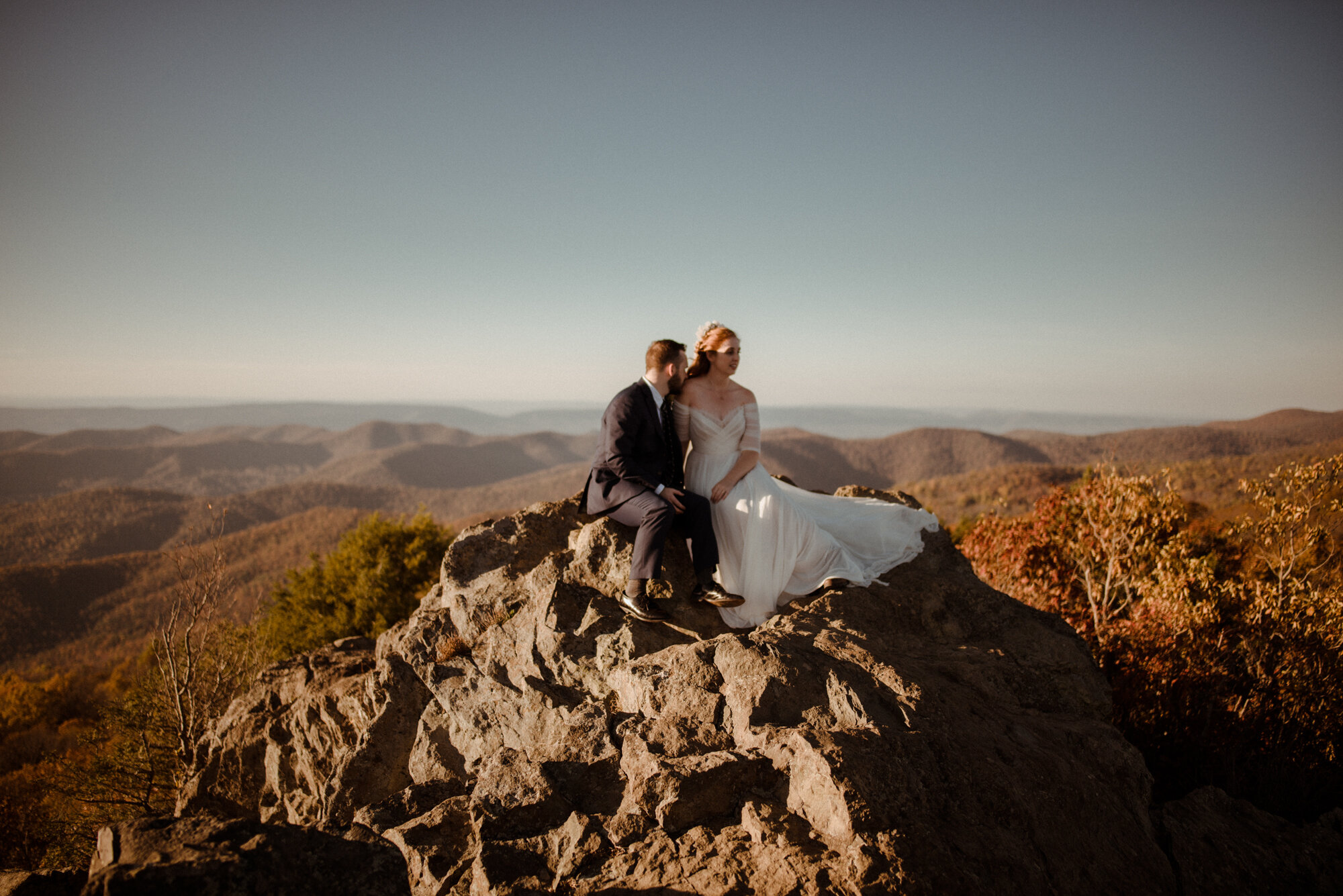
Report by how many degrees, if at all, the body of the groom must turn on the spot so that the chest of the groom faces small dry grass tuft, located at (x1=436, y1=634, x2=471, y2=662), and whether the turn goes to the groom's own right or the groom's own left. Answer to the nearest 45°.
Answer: approximately 135° to the groom's own right

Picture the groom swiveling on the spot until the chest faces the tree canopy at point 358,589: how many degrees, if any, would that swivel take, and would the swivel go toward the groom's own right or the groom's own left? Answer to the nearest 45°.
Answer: approximately 180°

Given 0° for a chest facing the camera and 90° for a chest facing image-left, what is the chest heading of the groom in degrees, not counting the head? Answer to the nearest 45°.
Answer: approximately 315°

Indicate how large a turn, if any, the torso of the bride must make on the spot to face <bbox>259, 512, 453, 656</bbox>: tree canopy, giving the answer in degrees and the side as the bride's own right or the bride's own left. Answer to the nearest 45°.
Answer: approximately 135° to the bride's own right

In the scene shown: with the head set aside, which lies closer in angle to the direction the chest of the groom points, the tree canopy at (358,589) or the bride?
the bride
